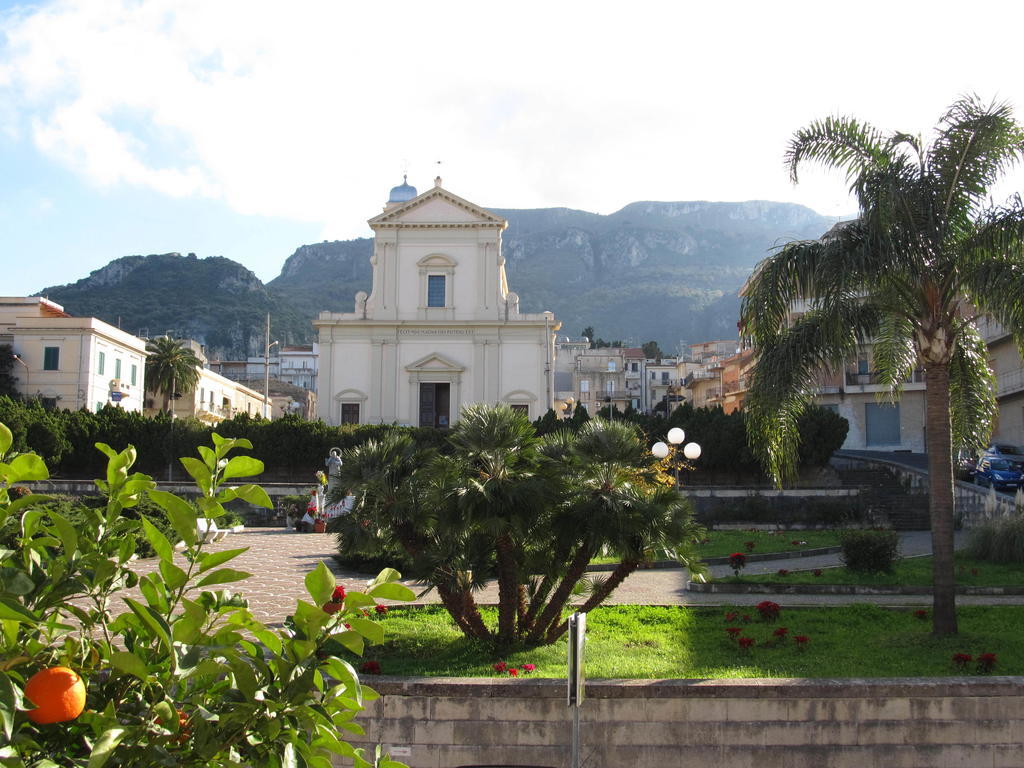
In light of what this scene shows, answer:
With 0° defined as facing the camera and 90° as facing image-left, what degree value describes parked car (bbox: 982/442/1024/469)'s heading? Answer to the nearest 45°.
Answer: approximately 45°

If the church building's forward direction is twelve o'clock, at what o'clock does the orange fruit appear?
The orange fruit is roughly at 12 o'clock from the church building.

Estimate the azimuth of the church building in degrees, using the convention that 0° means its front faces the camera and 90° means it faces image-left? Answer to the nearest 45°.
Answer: approximately 0°

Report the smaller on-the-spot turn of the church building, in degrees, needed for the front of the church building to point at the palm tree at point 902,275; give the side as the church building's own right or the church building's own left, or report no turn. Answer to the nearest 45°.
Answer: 0° — it already faces it

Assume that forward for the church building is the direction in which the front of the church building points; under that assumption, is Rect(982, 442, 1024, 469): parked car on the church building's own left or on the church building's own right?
on the church building's own left

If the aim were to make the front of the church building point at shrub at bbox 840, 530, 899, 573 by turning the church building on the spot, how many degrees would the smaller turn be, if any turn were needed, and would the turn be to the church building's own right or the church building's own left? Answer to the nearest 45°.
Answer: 0° — it already faces it

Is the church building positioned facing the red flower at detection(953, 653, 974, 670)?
yes
